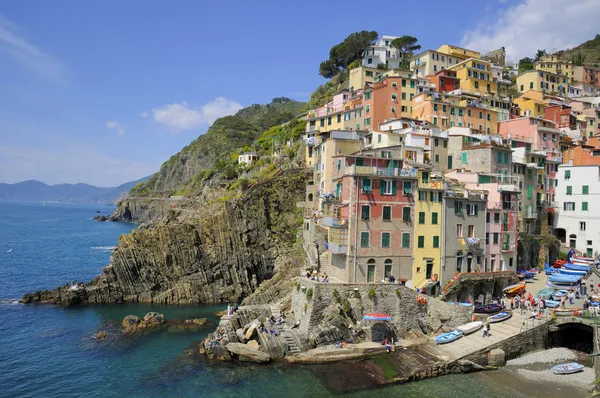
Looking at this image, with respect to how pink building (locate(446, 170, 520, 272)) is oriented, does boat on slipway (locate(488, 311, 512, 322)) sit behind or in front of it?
in front

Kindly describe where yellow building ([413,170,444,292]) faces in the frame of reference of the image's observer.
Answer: facing the viewer

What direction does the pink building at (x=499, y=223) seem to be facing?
toward the camera

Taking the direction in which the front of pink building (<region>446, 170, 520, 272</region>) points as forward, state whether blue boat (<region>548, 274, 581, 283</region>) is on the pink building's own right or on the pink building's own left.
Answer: on the pink building's own left

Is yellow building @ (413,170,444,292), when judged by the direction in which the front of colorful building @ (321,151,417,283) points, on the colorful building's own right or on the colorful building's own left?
on the colorful building's own left

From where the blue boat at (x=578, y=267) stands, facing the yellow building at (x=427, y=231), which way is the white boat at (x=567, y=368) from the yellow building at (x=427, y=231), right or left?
left

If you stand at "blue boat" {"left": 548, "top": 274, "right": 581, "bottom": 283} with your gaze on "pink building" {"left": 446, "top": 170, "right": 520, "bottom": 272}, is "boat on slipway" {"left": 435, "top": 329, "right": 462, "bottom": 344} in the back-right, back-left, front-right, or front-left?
front-left

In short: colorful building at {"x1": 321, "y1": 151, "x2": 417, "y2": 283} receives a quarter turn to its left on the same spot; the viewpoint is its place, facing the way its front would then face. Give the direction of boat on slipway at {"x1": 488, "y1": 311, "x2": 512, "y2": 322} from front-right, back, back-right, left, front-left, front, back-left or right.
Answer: front
